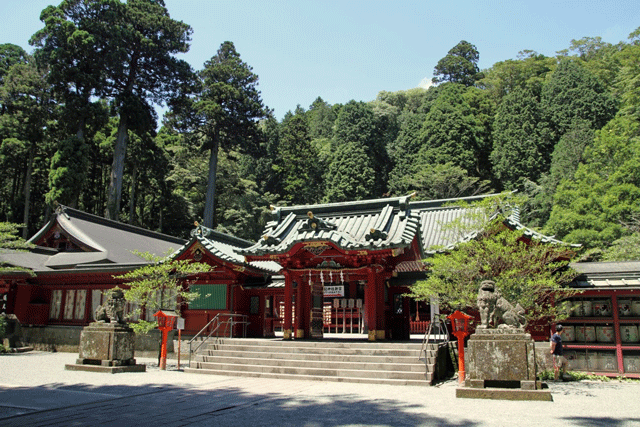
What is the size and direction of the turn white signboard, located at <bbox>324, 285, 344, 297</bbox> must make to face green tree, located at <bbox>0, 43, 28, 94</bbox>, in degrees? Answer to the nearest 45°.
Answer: approximately 135° to its right

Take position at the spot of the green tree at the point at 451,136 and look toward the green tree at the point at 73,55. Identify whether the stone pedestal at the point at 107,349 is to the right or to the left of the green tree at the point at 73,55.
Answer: left

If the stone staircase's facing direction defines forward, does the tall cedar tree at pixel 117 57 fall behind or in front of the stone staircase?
behind

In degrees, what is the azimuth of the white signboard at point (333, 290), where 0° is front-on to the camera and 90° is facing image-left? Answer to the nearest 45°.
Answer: approximately 0°

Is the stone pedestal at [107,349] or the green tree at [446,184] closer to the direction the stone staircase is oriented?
the stone pedestal

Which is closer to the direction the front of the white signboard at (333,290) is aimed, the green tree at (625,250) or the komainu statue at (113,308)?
the komainu statue

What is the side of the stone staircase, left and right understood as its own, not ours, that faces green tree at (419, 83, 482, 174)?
back

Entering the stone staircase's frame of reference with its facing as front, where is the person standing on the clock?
The person standing is roughly at 9 o'clock from the stone staircase.

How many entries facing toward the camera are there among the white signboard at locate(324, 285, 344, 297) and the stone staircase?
2

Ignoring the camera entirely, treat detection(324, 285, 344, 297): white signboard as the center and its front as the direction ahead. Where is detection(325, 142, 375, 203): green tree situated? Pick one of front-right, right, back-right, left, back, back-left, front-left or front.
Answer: back

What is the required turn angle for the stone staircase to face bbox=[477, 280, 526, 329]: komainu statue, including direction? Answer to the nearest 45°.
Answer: approximately 45° to its left

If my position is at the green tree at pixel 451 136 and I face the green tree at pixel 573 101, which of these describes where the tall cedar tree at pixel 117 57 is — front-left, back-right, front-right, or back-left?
back-right

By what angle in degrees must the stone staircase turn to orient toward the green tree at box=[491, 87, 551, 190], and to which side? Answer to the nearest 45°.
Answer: approximately 135° to its left

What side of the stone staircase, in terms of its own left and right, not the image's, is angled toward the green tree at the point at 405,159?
back

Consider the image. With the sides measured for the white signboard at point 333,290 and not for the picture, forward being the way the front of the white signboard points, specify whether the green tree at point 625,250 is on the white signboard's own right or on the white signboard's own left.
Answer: on the white signboard's own left
